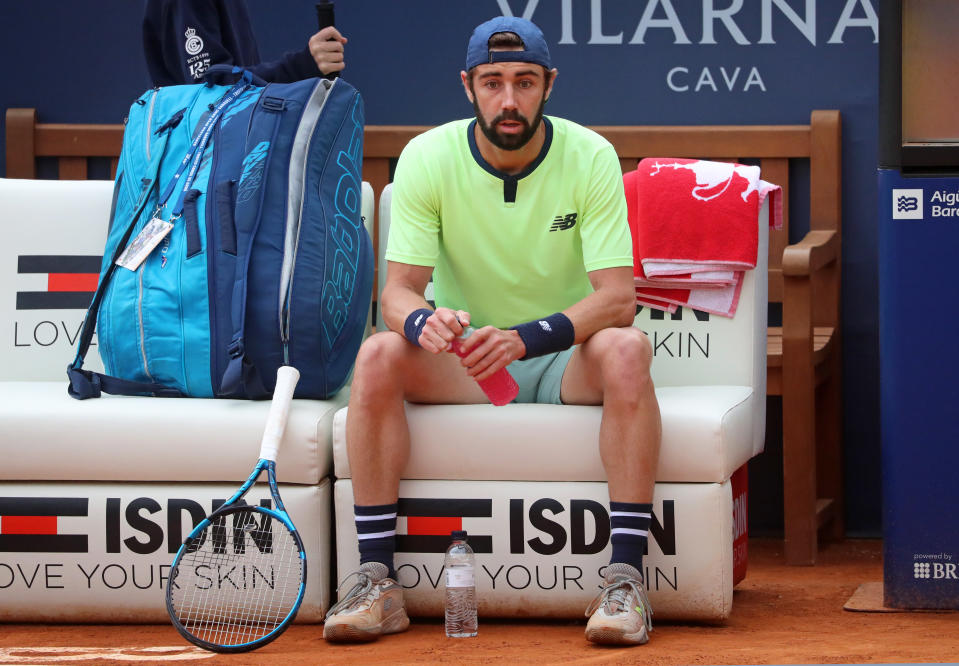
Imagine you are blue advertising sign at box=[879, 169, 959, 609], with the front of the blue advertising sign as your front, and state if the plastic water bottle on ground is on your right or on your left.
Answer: on your right

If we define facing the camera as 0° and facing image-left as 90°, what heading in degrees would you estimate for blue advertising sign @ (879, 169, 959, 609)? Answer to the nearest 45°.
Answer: approximately 0°

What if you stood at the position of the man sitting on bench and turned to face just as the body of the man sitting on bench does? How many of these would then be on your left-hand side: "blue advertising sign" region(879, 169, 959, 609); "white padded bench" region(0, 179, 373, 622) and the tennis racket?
1

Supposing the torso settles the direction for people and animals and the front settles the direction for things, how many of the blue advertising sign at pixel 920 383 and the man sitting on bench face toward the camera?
2

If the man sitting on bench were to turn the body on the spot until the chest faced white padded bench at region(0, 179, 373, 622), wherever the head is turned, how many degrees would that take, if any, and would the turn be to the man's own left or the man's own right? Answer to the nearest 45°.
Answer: approximately 90° to the man's own right

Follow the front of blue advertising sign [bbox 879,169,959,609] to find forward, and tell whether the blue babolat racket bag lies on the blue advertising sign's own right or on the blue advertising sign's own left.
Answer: on the blue advertising sign's own right

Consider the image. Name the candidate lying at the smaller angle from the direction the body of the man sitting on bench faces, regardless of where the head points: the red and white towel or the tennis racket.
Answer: the tennis racket

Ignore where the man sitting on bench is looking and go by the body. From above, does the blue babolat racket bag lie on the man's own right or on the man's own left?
on the man's own right

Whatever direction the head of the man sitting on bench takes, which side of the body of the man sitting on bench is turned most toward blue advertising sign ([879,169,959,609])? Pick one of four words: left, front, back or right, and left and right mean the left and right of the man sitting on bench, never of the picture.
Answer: left

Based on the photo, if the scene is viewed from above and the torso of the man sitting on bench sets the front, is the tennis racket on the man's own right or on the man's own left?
on the man's own right
